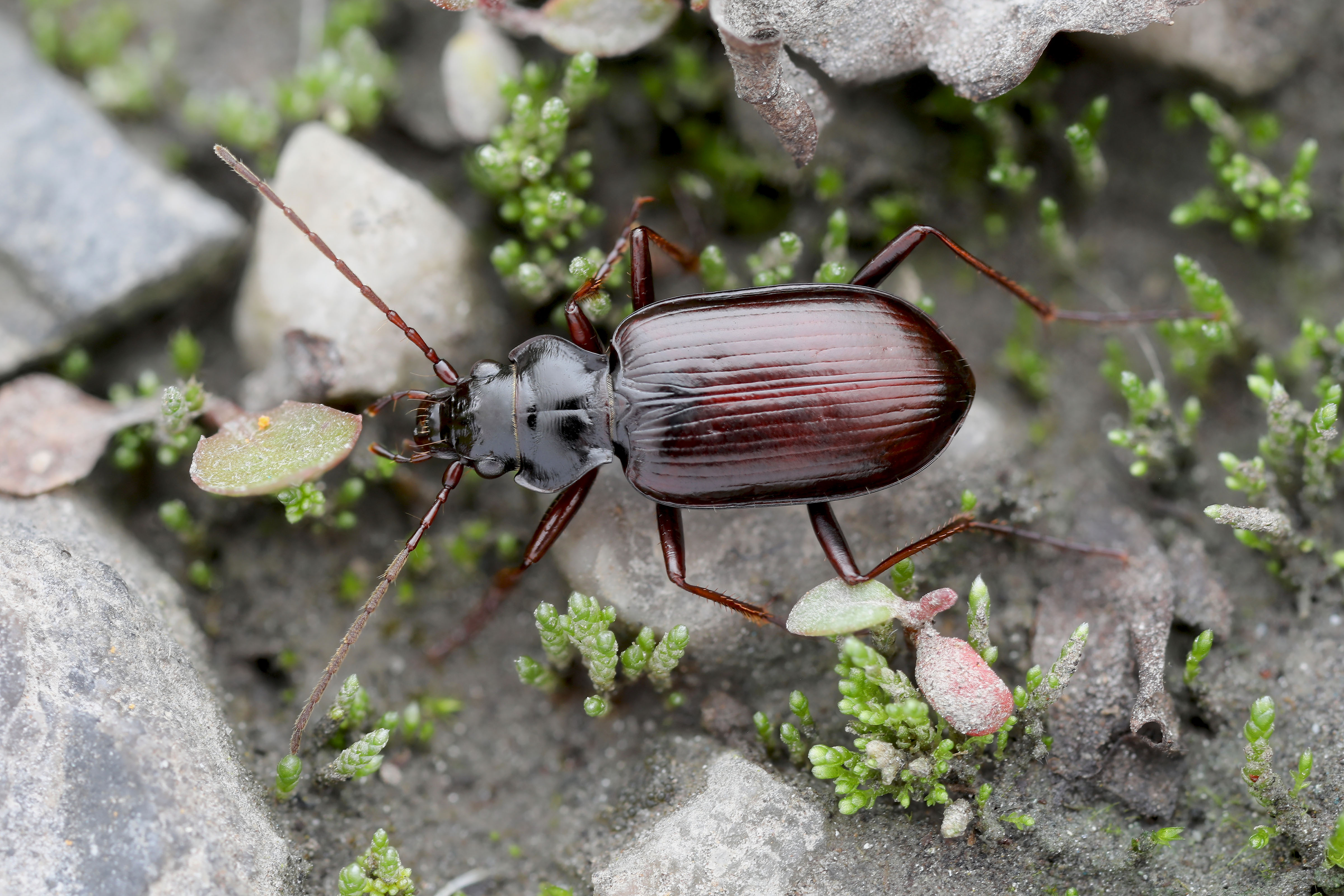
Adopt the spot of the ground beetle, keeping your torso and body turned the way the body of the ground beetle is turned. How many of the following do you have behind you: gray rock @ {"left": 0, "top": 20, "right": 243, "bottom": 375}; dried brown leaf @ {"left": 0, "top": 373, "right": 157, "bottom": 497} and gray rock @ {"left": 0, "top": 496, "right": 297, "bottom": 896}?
0

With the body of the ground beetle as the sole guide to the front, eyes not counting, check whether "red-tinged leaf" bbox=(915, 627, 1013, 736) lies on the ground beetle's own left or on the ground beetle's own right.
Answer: on the ground beetle's own left

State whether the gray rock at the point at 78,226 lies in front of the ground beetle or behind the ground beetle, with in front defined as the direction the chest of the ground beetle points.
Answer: in front

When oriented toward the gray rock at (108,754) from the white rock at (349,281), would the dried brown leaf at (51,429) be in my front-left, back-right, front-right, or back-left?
front-right

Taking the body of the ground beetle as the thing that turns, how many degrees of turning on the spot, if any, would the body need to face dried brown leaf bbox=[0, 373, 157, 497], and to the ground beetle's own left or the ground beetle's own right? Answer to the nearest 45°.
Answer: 0° — it already faces it

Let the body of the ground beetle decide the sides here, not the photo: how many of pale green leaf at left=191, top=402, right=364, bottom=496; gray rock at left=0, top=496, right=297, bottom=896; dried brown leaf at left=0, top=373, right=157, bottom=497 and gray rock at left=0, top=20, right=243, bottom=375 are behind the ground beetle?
0

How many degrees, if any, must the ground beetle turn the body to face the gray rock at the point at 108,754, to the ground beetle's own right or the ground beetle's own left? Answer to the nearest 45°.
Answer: approximately 45° to the ground beetle's own left

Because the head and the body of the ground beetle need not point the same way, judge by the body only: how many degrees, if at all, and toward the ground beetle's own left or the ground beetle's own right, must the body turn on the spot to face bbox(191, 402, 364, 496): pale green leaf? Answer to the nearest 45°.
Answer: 0° — it already faces it

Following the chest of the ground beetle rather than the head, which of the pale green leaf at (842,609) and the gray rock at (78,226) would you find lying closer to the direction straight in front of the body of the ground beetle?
the gray rock

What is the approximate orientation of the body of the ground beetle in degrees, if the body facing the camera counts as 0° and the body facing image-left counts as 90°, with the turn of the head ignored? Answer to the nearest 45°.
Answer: approximately 90°

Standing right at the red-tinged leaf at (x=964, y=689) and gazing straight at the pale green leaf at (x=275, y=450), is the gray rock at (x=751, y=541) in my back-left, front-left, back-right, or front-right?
front-right

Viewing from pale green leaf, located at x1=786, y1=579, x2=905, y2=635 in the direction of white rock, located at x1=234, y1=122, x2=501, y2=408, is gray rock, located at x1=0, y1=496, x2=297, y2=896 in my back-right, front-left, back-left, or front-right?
front-left

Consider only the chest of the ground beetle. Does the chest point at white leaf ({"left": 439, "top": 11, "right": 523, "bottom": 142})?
no

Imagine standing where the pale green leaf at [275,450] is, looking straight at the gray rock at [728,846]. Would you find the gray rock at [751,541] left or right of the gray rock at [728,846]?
left

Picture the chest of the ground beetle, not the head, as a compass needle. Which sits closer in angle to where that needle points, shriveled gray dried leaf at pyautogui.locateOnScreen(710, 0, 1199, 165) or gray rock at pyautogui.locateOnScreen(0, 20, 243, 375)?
the gray rock

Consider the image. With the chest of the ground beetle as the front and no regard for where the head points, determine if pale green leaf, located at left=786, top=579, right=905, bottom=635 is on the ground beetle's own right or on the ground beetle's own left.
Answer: on the ground beetle's own left

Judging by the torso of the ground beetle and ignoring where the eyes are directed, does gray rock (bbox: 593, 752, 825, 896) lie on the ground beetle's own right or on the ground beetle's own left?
on the ground beetle's own left
